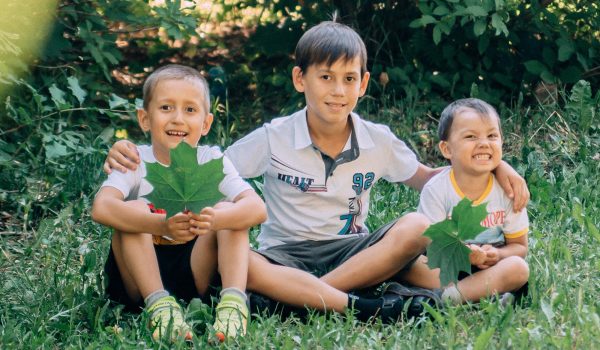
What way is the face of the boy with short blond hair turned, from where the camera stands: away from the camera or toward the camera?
toward the camera

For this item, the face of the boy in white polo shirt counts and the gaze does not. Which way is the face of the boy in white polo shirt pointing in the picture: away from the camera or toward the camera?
toward the camera

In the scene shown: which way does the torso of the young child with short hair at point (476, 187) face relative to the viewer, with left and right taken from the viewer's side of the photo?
facing the viewer

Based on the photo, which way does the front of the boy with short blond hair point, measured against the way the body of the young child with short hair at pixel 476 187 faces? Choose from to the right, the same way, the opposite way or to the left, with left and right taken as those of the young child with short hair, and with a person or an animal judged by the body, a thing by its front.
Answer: the same way

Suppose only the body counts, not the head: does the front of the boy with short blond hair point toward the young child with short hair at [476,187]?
no

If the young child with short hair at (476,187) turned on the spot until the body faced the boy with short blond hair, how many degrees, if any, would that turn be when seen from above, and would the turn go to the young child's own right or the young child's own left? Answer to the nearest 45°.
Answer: approximately 45° to the young child's own right

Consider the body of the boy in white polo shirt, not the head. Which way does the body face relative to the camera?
toward the camera

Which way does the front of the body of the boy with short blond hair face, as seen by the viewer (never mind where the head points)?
toward the camera

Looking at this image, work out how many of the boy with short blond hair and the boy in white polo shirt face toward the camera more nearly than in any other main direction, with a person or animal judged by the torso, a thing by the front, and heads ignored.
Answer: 2
